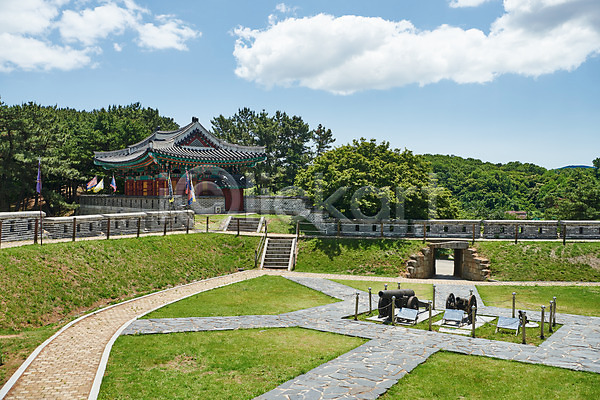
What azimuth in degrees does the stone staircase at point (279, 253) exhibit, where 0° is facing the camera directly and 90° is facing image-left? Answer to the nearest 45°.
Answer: approximately 0°

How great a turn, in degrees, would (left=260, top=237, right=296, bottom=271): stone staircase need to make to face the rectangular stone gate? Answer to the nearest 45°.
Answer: approximately 90° to its left

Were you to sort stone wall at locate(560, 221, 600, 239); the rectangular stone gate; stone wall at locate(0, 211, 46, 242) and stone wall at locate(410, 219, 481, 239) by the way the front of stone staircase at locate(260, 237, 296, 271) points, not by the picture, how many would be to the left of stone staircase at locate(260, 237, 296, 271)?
3

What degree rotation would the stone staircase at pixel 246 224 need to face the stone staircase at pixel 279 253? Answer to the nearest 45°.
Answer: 0° — it already faces it

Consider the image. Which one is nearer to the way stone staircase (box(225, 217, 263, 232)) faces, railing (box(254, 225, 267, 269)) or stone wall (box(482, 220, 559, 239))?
the railing

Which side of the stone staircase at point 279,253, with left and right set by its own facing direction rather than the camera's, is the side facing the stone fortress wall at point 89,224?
right

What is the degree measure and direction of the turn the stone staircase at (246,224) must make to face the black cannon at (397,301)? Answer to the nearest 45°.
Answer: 0° — it already faces it

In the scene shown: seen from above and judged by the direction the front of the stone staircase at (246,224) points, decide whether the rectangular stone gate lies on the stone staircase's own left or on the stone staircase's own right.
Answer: on the stone staircase's own left

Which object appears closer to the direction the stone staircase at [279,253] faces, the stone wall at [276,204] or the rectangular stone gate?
the rectangular stone gate

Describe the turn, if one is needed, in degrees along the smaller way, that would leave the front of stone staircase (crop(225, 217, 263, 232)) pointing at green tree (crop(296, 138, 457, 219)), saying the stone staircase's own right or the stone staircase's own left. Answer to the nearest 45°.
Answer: approximately 90° to the stone staircase's own left

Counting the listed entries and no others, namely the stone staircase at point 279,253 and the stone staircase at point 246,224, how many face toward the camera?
2

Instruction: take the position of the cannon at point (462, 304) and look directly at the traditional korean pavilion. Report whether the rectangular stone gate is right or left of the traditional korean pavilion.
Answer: right

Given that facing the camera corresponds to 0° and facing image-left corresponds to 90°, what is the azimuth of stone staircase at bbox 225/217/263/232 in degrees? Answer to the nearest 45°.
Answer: approximately 0°
